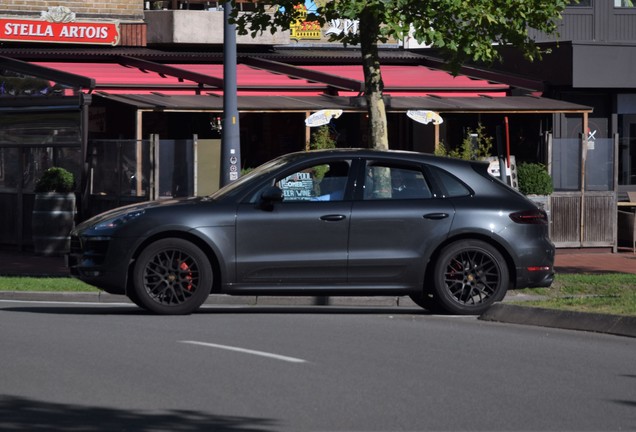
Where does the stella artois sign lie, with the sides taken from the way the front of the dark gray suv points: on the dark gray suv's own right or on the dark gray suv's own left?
on the dark gray suv's own right

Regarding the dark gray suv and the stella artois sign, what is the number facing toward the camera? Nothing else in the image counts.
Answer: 1

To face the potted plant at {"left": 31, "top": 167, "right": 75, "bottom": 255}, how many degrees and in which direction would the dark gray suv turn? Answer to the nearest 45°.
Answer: approximately 45° to its right

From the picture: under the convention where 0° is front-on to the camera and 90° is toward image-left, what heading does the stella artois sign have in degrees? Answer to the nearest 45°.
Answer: approximately 0°

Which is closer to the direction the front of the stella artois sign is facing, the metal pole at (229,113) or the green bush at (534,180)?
the metal pole

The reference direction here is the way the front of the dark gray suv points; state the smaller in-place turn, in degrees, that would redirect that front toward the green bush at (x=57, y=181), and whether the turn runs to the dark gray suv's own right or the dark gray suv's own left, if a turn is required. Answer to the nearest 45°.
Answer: approximately 45° to the dark gray suv's own right

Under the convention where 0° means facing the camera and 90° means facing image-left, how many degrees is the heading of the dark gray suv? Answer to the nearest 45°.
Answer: approximately 90°

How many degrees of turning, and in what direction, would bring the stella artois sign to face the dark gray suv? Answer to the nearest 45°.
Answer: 0° — it already faces it

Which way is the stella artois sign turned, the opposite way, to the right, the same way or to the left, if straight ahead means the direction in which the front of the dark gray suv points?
to the left

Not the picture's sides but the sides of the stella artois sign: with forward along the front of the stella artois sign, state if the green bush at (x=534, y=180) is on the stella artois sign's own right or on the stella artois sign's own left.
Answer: on the stella artois sign's own left

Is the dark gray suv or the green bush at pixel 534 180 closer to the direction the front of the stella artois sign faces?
the dark gray suv
